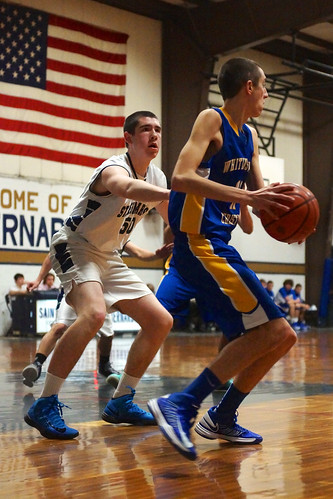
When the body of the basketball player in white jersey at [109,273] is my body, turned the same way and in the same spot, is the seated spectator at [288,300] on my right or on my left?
on my left

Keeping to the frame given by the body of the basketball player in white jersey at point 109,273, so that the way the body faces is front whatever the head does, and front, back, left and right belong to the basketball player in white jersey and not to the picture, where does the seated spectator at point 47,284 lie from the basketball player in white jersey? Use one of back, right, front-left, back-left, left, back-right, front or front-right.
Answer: back-left

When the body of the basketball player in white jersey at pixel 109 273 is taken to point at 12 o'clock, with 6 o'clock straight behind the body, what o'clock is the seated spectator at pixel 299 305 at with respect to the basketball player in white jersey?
The seated spectator is roughly at 8 o'clock from the basketball player in white jersey.

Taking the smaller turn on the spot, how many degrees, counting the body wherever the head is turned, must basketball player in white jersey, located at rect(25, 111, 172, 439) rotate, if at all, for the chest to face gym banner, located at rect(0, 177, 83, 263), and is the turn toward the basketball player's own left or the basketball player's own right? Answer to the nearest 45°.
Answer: approximately 135° to the basketball player's own left

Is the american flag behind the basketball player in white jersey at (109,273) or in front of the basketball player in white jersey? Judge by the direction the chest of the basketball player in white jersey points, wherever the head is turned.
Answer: behind

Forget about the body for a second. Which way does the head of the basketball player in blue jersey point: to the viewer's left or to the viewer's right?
to the viewer's right

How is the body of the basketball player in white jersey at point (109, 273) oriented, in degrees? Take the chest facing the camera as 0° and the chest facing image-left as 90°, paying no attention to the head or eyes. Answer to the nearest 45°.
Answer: approximately 315°

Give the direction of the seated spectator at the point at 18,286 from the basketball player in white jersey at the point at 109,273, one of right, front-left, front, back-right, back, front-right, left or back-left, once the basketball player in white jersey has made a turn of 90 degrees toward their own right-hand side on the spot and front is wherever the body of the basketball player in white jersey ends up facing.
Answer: back-right
